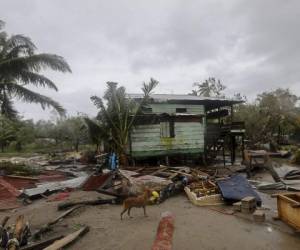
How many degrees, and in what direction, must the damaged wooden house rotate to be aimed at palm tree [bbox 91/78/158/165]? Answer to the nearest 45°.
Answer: approximately 135° to its right

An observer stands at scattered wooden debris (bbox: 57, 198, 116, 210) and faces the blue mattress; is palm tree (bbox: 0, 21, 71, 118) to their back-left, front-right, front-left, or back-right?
back-left

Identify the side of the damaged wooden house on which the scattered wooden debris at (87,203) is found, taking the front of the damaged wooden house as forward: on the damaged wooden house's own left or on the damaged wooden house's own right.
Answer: on the damaged wooden house's own right

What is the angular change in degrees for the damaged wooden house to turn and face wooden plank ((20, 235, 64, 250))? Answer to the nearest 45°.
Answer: approximately 90° to its right
